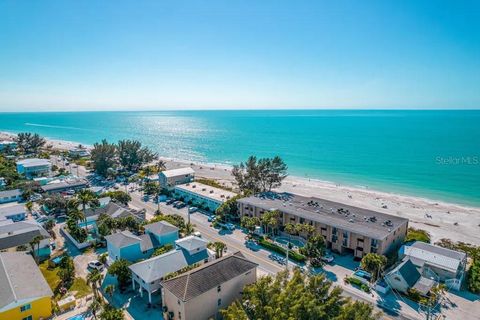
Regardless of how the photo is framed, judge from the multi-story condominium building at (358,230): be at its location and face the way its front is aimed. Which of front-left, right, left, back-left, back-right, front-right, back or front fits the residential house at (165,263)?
front

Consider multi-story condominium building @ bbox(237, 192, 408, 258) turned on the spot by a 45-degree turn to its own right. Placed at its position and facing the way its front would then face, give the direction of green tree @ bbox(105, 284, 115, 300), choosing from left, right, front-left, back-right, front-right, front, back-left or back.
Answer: front-left

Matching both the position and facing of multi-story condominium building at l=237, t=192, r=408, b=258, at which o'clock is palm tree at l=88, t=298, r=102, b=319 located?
The palm tree is roughly at 12 o'clock from the multi-story condominium building.

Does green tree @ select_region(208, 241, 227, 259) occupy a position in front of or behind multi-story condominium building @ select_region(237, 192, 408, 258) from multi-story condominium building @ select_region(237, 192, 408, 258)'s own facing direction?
in front

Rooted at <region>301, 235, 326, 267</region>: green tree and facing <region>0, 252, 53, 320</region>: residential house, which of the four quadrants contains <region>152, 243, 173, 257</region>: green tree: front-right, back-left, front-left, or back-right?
front-right

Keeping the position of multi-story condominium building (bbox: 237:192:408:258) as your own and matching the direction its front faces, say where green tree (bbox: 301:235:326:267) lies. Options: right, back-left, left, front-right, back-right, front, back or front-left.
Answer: front

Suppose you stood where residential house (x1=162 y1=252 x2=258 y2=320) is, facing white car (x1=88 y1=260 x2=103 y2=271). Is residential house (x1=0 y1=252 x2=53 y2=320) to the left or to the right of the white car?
left

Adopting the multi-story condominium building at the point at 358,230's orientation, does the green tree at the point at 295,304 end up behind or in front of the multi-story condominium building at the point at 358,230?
in front

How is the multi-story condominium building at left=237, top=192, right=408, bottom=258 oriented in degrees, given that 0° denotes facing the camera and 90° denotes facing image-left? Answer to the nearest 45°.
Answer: approximately 45°

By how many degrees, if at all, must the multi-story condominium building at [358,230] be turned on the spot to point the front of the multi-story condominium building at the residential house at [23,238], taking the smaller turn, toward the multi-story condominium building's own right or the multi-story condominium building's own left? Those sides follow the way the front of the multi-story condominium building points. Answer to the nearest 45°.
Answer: approximately 45° to the multi-story condominium building's own right

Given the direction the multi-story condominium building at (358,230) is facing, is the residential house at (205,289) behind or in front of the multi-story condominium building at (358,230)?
in front
